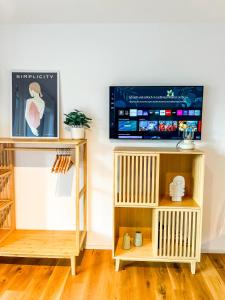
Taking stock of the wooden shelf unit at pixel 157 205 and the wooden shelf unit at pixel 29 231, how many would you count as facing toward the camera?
2

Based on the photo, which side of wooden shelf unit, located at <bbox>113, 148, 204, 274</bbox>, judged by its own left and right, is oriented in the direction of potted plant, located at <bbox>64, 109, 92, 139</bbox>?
right

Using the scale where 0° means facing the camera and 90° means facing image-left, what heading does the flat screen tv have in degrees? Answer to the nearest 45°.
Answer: approximately 0°

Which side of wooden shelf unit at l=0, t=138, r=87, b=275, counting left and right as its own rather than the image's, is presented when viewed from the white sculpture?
left

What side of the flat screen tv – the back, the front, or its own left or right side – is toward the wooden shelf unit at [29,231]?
right

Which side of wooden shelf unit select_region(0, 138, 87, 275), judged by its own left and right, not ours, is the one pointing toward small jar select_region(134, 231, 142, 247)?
left

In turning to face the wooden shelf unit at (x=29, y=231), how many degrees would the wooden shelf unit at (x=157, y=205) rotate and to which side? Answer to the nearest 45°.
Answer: approximately 90° to its right
